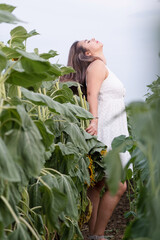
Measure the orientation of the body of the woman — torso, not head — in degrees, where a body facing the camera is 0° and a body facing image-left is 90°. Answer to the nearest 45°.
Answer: approximately 270°
